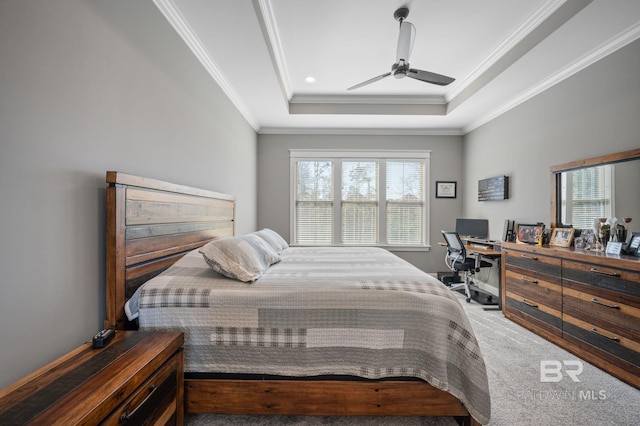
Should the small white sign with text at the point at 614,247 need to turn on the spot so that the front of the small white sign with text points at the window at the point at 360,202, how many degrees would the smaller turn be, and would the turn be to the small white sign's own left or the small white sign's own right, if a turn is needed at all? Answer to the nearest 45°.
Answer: approximately 45° to the small white sign's own right

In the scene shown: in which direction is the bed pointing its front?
to the viewer's right

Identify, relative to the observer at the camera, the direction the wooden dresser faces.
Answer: facing the viewer and to the left of the viewer

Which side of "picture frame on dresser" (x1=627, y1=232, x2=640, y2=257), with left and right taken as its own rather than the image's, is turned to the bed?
front

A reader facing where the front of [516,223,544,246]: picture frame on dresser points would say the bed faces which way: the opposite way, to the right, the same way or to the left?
the opposite way

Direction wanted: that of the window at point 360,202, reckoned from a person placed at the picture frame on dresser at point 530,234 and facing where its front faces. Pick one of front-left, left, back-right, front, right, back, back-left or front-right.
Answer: front-right

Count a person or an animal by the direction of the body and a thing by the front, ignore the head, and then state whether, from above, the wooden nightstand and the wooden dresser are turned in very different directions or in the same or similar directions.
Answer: very different directions

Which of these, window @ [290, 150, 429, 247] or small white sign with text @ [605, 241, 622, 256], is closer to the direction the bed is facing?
the small white sign with text
